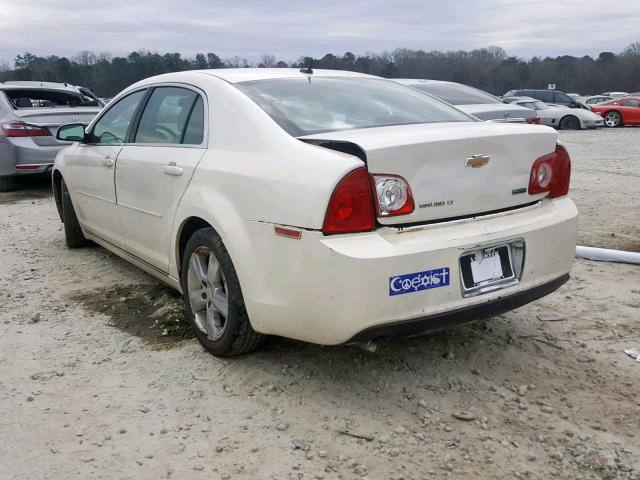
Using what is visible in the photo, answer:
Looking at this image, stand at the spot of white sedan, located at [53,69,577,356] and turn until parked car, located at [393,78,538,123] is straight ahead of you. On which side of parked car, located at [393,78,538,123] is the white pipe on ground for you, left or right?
right

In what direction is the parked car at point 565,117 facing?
to the viewer's right

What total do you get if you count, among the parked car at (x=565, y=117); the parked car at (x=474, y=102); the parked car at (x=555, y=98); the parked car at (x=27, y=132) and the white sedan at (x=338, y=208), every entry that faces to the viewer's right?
2

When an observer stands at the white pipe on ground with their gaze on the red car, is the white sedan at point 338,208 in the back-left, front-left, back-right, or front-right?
back-left

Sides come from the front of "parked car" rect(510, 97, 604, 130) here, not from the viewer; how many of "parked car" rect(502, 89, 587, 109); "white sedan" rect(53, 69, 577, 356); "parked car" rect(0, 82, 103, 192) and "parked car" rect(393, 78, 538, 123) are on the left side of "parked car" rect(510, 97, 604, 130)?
1

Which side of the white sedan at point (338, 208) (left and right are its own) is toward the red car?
right

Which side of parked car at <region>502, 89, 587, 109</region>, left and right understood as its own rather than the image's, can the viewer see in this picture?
right

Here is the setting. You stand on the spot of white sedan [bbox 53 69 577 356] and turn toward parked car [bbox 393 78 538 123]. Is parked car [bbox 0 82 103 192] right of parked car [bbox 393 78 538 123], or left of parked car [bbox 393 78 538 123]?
left

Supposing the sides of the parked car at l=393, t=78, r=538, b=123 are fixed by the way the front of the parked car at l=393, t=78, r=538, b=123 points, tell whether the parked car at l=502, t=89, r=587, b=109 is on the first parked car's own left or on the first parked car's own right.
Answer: on the first parked car's own right

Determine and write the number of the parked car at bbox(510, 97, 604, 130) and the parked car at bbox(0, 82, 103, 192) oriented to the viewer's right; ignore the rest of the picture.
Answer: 1

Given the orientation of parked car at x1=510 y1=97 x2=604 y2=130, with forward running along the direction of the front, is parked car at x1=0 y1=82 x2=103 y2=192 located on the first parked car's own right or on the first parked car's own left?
on the first parked car's own right

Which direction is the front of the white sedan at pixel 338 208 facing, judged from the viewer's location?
facing away from the viewer and to the left of the viewer

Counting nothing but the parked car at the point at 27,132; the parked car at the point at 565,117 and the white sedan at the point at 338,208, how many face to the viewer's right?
1

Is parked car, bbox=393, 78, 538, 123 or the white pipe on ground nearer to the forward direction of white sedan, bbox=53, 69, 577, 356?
the parked car

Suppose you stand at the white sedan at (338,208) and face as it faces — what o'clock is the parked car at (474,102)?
The parked car is roughly at 2 o'clock from the white sedan.

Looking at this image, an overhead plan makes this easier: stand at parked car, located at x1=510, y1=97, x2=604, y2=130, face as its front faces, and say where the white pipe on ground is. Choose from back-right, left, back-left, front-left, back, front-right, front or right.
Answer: right
